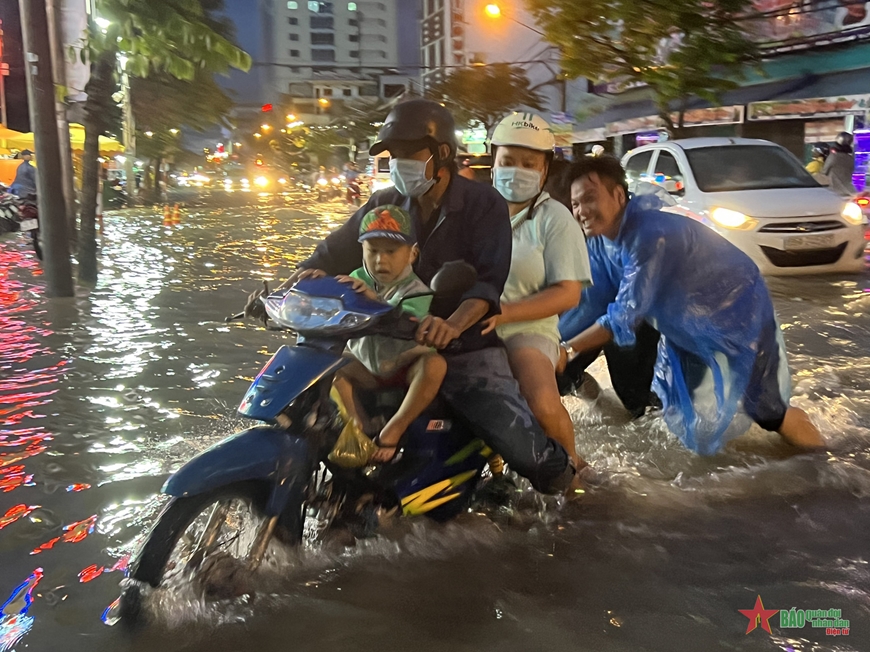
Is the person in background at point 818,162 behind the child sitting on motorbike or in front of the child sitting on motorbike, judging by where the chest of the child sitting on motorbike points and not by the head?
behind

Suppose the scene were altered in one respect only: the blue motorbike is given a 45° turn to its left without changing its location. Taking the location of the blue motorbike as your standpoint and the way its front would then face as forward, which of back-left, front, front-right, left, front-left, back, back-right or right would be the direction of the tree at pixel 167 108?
back

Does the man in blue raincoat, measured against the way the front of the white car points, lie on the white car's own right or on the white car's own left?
on the white car's own right

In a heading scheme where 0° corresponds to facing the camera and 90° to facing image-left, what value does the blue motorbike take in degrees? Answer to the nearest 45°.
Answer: approximately 45°

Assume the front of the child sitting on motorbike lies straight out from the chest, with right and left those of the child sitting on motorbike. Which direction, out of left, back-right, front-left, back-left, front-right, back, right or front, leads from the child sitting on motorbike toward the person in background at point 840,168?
back

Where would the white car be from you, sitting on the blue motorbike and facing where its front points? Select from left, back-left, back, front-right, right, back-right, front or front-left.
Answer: back

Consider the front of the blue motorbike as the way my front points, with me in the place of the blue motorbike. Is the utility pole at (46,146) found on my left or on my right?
on my right

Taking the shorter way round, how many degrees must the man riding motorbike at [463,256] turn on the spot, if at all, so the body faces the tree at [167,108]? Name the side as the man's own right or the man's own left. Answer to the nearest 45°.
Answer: approximately 135° to the man's own right

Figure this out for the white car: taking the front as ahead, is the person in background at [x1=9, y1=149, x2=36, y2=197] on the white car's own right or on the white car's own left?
on the white car's own right

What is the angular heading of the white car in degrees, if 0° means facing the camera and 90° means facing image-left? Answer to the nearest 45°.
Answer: approximately 315°

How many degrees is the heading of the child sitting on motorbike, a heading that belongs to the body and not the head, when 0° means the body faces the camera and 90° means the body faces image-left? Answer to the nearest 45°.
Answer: approximately 45°

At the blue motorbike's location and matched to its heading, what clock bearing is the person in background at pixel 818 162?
The person in background is roughly at 6 o'clock from the blue motorbike.

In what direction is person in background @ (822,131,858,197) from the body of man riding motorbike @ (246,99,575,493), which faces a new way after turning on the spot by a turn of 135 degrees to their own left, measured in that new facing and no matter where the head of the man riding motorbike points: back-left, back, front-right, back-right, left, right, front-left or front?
front-left
